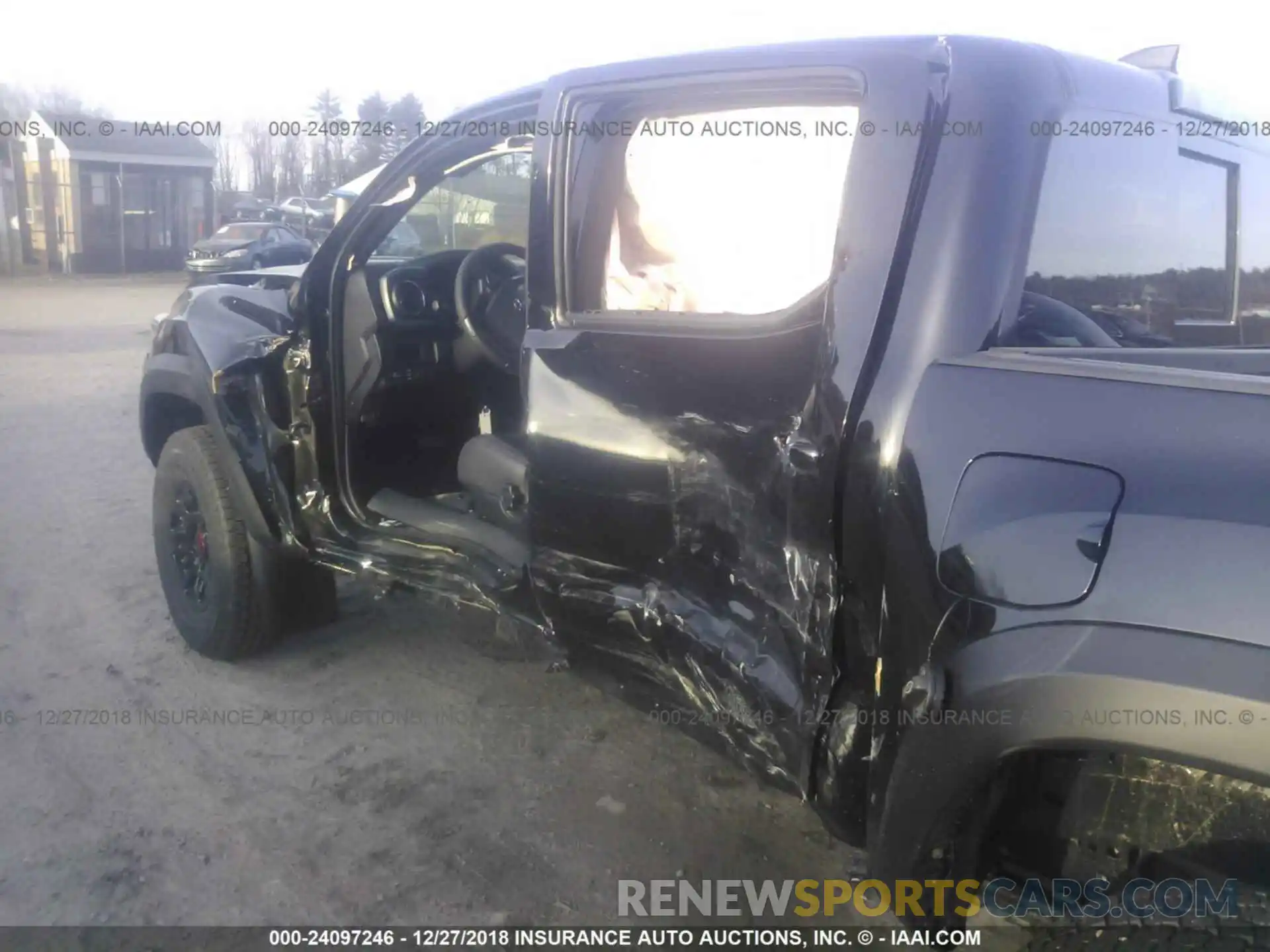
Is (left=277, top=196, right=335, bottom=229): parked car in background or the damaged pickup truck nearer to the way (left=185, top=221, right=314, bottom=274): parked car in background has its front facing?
the damaged pickup truck

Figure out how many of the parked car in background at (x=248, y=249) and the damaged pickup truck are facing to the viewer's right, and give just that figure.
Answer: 0

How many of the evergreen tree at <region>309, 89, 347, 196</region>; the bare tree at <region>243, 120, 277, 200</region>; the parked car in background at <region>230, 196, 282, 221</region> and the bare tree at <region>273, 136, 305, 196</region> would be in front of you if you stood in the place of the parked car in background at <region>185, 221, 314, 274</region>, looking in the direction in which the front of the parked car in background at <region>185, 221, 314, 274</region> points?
0

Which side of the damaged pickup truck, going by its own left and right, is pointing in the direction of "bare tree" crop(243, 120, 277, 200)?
front

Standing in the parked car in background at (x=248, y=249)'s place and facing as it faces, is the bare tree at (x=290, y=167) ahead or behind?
behind

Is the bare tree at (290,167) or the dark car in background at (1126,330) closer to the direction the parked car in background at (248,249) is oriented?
the dark car in background

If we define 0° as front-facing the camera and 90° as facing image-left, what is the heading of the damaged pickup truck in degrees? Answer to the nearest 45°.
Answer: approximately 135°

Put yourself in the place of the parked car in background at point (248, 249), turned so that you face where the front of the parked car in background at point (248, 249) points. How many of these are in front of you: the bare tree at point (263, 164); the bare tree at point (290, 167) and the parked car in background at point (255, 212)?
0

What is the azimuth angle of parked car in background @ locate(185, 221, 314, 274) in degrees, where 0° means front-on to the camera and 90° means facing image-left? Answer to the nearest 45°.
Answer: approximately 45°

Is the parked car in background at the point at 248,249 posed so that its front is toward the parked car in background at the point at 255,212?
no

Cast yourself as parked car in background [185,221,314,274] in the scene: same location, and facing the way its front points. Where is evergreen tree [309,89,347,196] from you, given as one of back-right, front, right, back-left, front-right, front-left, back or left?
back-right

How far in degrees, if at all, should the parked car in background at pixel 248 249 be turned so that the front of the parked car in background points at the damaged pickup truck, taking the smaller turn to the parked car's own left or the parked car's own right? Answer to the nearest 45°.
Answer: approximately 45° to the parked car's own left

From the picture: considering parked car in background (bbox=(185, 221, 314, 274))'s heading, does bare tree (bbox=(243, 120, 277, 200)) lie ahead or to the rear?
to the rear
